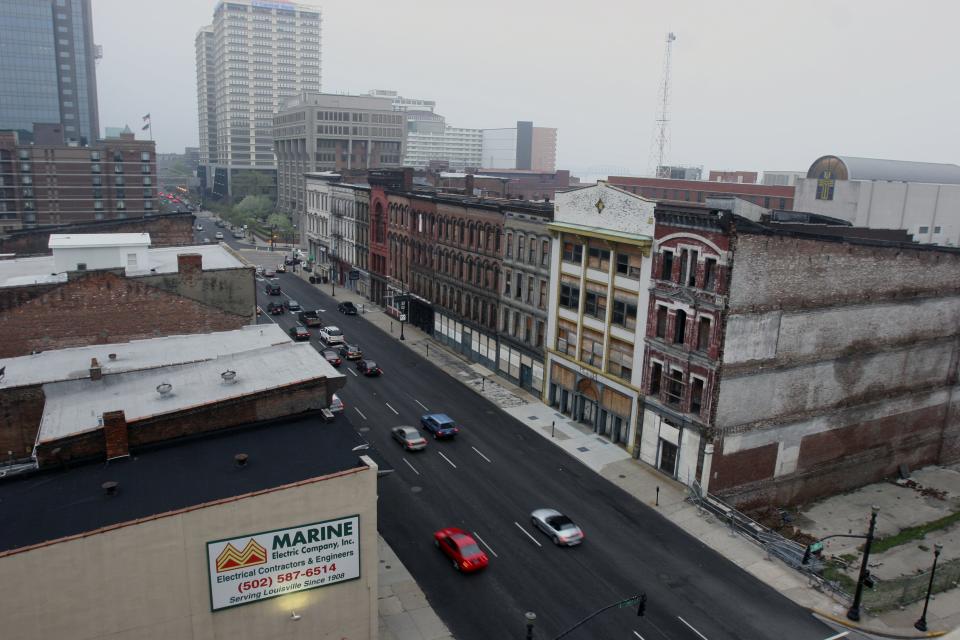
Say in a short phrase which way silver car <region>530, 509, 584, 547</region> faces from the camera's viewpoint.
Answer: facing away from the viewer and to the left of the viewer

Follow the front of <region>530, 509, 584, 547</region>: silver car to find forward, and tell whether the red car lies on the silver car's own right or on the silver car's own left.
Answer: on the silver car's own left

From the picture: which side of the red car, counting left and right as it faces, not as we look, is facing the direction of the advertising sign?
left

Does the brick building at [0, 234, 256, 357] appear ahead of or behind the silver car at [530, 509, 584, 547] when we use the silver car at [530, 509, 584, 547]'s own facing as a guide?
ahead

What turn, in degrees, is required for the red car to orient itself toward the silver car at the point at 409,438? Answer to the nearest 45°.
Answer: approximately 45° to its right

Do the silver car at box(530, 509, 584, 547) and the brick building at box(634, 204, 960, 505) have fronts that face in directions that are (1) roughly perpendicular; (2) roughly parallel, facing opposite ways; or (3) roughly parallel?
roughly perpendicular

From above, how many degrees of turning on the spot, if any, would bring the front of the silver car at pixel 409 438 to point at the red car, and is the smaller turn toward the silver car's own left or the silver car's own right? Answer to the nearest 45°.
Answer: approximately 135° to the silver car's own left

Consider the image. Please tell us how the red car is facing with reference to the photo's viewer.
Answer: facing away from the viewer and to the left of the viewer

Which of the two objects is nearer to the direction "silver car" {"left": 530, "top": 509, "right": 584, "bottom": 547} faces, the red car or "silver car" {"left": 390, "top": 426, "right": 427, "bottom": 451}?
the silver car

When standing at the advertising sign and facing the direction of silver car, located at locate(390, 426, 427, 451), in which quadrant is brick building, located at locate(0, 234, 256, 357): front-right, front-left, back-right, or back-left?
front-left

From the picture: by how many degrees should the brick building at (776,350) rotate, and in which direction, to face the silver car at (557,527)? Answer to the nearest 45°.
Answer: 0° — it already faces it

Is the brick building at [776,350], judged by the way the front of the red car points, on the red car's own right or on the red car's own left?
on the red car's own right

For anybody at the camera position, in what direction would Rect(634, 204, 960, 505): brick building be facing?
facing the viewer and to the left of the viewer

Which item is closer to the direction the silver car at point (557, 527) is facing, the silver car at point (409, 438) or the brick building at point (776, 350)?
the silver car

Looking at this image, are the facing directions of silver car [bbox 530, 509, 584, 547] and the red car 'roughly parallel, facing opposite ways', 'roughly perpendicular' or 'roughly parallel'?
roughly parallel
